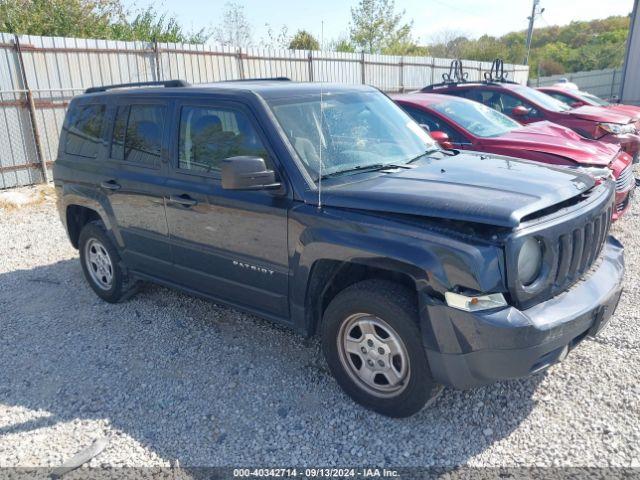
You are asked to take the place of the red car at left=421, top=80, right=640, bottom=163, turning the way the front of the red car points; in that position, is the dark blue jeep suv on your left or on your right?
on your right

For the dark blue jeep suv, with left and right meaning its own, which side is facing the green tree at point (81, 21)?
back

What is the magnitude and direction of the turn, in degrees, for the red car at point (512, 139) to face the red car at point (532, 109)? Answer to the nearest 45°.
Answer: approximately 135° to its left

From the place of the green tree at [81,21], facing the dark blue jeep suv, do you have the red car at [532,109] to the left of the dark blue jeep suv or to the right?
left

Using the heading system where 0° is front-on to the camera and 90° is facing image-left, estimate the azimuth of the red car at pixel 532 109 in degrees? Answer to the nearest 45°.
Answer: approximately 315°

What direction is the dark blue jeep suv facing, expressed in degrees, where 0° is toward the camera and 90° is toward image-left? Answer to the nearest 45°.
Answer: approximately 315°

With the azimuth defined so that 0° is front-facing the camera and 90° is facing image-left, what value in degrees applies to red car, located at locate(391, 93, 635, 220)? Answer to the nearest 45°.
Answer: approximately 315°

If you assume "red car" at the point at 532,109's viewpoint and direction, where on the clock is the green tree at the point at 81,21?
The green tree is roughly at 5 o'clock from the red car.

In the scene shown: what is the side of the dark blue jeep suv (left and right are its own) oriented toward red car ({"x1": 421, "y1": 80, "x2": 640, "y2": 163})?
left
